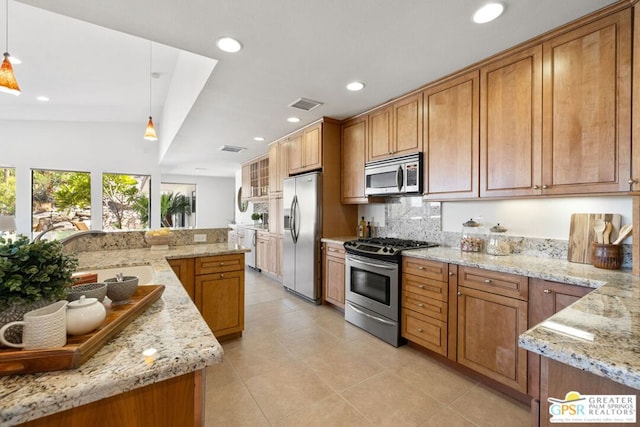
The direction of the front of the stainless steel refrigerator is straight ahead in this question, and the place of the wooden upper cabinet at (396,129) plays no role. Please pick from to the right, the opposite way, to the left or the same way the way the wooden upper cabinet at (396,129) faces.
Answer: the same way

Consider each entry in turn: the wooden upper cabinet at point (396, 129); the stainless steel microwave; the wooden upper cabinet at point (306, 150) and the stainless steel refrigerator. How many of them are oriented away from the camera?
0

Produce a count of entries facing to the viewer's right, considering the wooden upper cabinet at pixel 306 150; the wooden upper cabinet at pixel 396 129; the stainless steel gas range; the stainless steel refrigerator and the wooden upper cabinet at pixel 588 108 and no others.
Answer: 0

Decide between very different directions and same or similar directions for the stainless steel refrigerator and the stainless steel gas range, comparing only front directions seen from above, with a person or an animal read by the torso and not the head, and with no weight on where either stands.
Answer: same or similar directions

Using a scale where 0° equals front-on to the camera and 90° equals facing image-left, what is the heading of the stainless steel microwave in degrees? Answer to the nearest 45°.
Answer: approximately 45°

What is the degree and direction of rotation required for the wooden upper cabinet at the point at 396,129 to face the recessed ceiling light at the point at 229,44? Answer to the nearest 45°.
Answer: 0° — it already faces it

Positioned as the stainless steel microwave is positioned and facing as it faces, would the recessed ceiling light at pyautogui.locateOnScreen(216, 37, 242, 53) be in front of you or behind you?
in front

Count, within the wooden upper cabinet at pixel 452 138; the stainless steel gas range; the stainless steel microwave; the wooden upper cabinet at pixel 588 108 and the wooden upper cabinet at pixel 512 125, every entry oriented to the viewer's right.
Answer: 0

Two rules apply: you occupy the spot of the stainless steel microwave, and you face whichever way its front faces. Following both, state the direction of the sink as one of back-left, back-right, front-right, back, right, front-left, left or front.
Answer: front

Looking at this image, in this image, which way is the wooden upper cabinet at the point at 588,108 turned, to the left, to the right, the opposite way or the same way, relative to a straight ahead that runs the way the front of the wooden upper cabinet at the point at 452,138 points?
the same way

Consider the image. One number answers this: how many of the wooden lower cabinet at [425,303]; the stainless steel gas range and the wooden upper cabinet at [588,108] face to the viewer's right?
0

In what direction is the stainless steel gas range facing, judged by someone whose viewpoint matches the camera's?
facing the viewer and to the left of the viewer

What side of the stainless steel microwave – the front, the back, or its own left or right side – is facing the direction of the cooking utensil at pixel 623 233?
left

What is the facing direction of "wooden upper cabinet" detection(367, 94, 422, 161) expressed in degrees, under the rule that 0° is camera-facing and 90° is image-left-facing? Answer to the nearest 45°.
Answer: approximately 45°

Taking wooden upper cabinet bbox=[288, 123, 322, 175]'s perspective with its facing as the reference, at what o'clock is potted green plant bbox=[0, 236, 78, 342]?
The potted green plant is roughly at 11 o'clock from the wooden upper cabinet.
